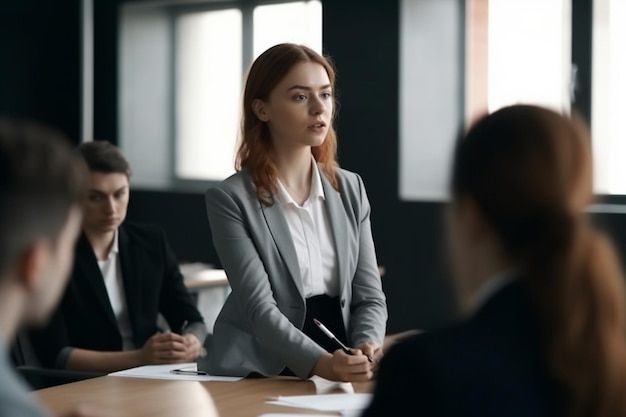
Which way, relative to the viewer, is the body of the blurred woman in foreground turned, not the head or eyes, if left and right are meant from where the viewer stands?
facing away from the viewer and to the left of the viewer

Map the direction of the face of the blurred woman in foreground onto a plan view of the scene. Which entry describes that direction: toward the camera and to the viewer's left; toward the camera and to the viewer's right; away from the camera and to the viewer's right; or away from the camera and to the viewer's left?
away from the camera and to the viewer's left

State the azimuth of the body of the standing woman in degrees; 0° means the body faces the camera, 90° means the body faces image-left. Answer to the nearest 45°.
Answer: approximately 315°

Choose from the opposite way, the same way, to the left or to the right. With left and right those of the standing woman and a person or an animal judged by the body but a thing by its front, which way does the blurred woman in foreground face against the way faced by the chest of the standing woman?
the opposite way
